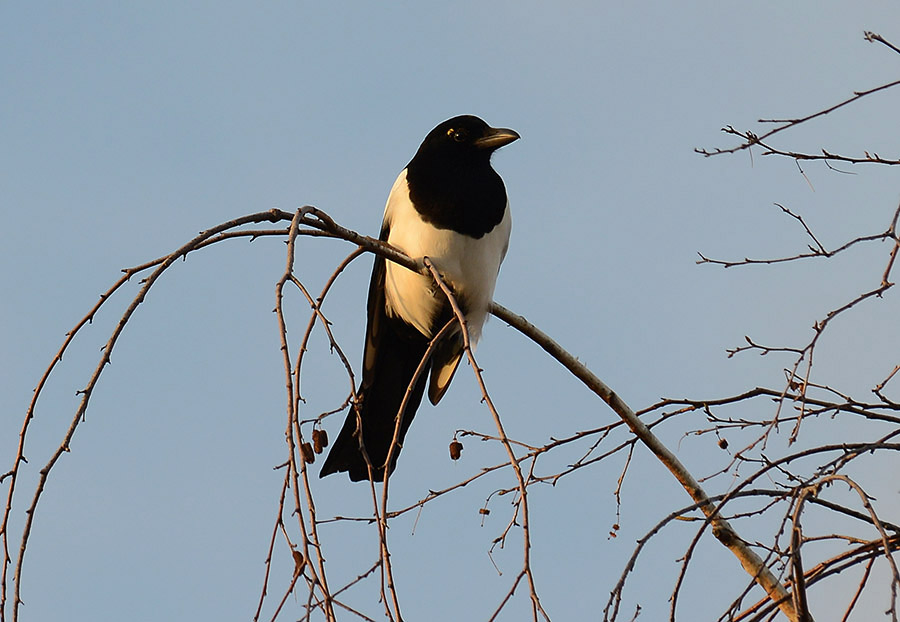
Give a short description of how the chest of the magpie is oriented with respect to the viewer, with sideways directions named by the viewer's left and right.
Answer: facing the viewer and to the right of the viewer
